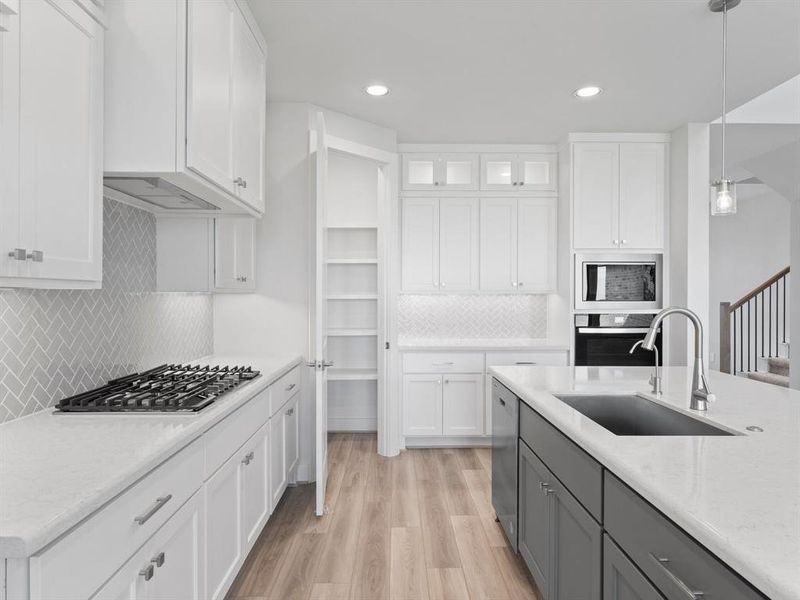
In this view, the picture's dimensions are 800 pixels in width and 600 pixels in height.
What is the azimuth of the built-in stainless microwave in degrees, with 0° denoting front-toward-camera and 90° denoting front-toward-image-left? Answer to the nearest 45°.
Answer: approximately 0°

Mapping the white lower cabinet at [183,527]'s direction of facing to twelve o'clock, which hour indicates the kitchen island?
The kitchen island is roughly at 12 o'clock from the white lower cabinet.

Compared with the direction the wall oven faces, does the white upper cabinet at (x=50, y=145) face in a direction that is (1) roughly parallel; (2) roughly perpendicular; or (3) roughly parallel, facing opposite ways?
roughly perpendicular

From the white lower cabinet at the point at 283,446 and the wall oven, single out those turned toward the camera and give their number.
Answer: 1

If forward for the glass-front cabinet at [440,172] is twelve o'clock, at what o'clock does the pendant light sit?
The pendant light is roughly at 11 o'clock from the glass-front cabinet.

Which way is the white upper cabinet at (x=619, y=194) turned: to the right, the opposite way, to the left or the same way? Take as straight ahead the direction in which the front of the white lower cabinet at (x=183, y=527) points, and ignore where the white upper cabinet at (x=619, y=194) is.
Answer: to the right

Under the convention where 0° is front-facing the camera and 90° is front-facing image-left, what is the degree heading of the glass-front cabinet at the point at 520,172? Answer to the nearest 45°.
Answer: approximately 0°

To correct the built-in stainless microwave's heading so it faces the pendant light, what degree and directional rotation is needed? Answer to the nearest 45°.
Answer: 0° — it already faces it

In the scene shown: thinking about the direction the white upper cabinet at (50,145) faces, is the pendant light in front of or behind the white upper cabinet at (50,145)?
in front

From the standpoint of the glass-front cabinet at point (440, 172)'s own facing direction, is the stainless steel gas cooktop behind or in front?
in front
